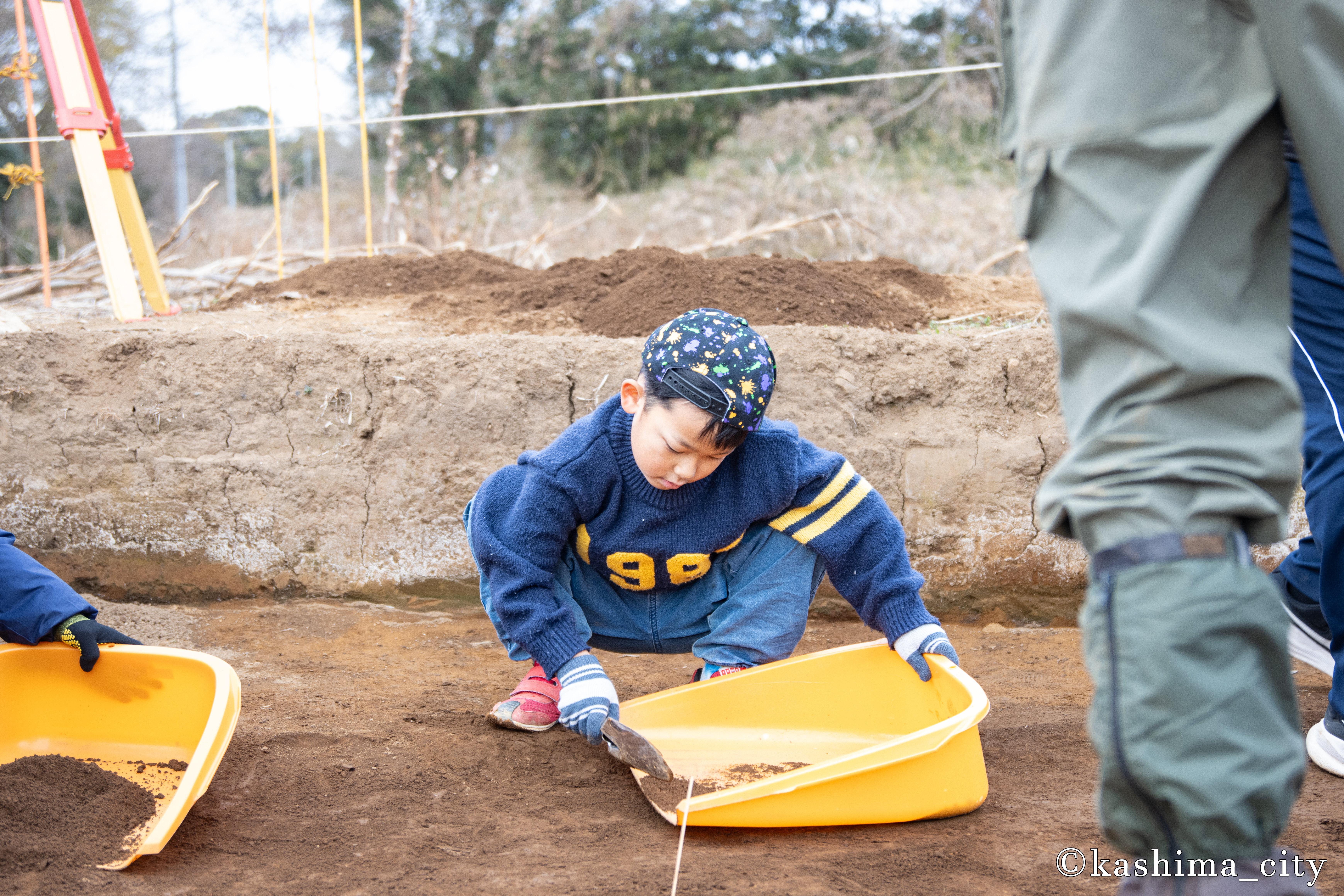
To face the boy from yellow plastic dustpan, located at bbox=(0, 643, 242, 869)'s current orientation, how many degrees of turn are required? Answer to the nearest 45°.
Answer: approximately 135° to its left

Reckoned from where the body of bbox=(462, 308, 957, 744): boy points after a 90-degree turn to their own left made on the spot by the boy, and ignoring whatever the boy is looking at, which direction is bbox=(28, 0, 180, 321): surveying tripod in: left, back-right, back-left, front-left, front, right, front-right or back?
back-left

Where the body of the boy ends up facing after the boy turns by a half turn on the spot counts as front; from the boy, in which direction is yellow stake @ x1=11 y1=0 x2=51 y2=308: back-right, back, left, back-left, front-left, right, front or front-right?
front-left

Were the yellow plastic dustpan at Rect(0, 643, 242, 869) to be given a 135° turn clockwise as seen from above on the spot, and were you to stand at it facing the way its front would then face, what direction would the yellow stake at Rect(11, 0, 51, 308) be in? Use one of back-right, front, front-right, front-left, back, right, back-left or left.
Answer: front

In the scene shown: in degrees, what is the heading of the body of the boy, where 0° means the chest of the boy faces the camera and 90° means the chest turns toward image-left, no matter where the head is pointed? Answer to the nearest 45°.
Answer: approximately 0°

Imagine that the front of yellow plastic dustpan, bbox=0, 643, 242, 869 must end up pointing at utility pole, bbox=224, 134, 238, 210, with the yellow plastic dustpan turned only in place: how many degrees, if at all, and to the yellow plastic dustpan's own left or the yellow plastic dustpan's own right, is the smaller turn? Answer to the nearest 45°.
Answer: approximately 135° to the yellow plastic dustpan's own right

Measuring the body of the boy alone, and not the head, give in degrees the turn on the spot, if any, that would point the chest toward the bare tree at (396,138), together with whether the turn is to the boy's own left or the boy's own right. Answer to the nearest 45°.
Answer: approximately 180°

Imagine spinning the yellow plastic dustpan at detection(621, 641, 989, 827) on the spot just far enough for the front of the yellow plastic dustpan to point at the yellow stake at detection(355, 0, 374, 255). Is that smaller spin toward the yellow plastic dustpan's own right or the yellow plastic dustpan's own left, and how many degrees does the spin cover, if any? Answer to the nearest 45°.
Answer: approximately 45° to the yellow plastic dustpan's own right

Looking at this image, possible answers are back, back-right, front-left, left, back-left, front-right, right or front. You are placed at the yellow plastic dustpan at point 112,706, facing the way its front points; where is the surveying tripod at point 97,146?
back-right

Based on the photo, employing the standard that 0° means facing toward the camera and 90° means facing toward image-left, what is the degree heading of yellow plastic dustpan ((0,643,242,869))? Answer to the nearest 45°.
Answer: approximately 45°

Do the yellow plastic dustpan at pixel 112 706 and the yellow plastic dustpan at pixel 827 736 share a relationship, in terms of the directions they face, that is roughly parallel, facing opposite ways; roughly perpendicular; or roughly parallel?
roughly perpendicular

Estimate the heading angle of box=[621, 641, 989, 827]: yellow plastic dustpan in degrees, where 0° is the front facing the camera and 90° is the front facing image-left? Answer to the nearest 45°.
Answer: approximately 90°
